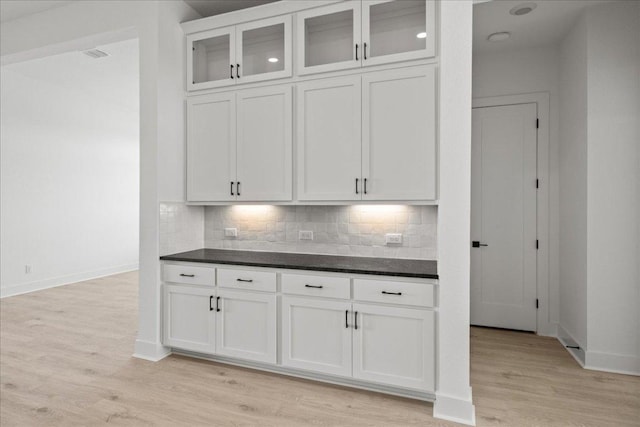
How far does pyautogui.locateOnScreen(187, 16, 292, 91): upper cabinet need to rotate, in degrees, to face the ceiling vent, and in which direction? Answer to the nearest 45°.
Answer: approximately 90° to its right

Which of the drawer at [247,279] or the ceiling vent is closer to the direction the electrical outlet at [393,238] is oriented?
the drawer

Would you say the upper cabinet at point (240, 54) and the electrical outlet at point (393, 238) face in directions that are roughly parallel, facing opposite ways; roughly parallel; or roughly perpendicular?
roughly parallel

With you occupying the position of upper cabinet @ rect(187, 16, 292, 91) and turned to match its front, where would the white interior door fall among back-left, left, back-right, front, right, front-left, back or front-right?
back-left

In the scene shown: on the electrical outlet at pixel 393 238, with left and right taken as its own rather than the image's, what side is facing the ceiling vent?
right

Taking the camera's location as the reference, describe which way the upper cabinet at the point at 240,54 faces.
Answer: facing the viewer and to the left of the viewer

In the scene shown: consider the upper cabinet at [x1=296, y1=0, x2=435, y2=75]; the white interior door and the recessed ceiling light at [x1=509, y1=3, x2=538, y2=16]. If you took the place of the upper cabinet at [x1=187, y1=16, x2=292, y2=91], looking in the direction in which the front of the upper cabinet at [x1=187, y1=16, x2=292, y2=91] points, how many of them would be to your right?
0

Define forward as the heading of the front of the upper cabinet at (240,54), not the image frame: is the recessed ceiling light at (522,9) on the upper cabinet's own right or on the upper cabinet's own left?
on the upper cabinet's own left

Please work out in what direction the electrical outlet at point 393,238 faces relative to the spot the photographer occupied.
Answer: facing the viewer

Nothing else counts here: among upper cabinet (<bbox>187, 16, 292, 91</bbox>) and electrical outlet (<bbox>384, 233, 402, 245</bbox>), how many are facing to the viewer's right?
0

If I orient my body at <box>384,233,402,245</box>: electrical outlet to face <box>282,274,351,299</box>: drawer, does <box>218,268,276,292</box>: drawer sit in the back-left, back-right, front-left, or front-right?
front-right
